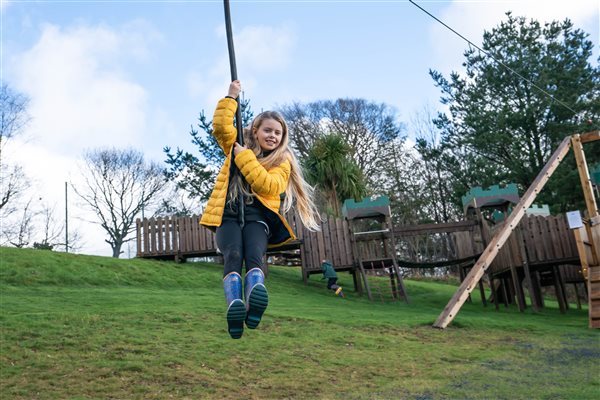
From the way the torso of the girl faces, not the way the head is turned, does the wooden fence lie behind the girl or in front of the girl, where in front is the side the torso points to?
behind

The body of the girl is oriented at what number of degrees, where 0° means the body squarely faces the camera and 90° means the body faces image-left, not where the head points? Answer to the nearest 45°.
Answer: approximately 0°

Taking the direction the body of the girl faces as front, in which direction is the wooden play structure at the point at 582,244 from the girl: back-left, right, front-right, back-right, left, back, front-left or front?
back-left

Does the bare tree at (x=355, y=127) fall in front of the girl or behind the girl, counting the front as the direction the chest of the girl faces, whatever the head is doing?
behind

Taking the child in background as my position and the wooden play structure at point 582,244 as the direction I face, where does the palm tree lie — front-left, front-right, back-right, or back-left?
back-left

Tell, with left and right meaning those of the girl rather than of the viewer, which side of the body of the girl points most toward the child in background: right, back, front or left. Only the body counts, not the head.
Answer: back

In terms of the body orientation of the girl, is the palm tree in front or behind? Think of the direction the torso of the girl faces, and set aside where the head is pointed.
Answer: behind

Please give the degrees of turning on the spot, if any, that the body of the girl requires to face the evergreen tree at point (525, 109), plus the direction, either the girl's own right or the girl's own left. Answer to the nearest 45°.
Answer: approximately 135° to the girl's own left

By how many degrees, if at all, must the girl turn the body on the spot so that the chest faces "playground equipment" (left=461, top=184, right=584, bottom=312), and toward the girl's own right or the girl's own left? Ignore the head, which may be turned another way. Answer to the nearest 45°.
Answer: approximately 135° to the girl's own left
